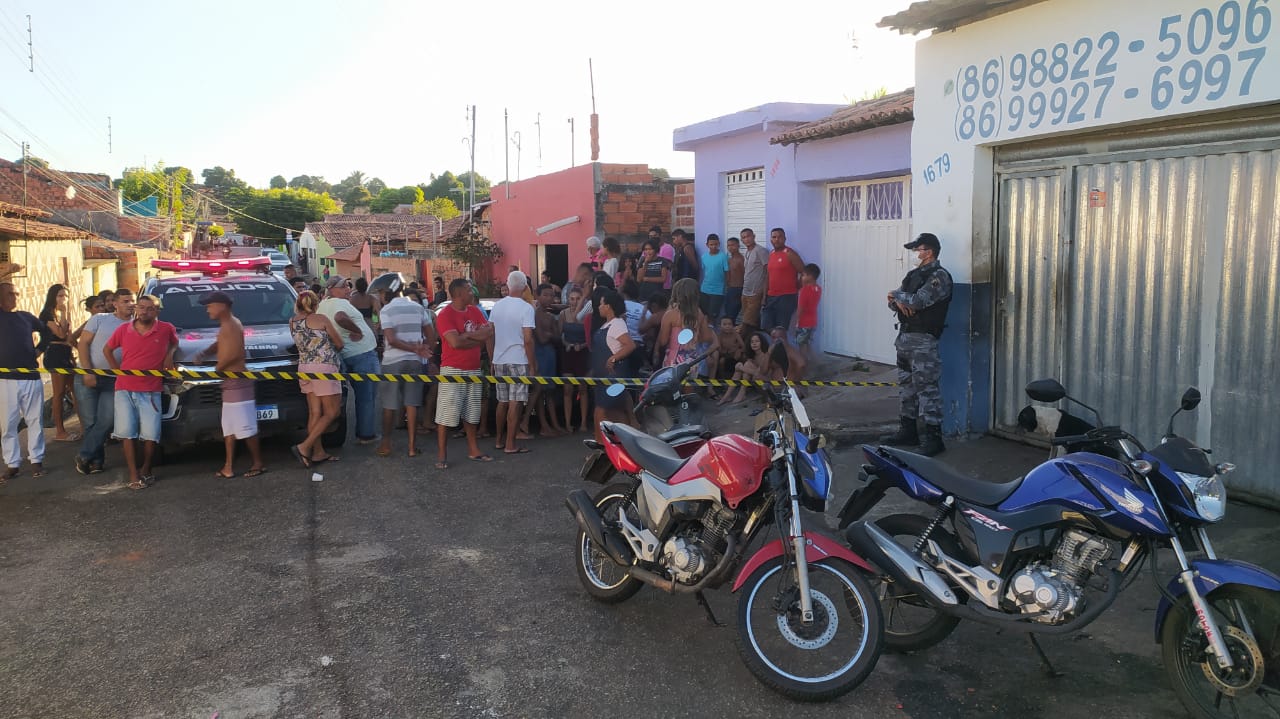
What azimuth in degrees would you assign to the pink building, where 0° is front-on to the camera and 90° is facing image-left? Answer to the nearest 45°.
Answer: approximately 45°

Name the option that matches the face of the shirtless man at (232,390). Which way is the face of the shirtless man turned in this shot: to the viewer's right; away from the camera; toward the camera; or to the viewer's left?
to the viewer's left

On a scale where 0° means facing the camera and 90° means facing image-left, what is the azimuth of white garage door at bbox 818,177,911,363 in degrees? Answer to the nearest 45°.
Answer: approximately 45°

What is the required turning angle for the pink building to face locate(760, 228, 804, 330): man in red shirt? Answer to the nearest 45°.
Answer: approximately 45° to its left

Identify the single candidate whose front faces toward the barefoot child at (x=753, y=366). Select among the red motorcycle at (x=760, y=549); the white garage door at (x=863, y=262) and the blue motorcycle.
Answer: the white garage door

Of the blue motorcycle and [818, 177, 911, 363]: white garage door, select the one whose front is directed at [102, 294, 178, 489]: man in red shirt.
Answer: the white garage door

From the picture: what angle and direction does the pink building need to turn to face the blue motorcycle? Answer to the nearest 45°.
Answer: approximately 45° to its left

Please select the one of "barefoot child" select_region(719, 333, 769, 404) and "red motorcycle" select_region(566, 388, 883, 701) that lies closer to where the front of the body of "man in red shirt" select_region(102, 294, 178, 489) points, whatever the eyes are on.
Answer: the red motorcycle

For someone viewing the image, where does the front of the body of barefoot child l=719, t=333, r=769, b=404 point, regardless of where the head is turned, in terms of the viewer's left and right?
facing the viewer and to the left of the viewer

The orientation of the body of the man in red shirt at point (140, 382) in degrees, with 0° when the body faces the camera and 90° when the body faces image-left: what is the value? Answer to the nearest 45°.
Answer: approximately 0°

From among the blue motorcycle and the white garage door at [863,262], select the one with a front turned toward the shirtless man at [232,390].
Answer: the white garage door

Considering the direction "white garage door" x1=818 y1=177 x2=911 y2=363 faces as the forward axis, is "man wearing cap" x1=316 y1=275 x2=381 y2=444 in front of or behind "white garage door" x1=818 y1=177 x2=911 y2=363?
in front

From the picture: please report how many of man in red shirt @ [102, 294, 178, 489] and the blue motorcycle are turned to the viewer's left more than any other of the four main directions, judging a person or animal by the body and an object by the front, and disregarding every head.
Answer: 0

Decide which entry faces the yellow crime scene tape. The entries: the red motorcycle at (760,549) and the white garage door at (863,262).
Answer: the white garage door
